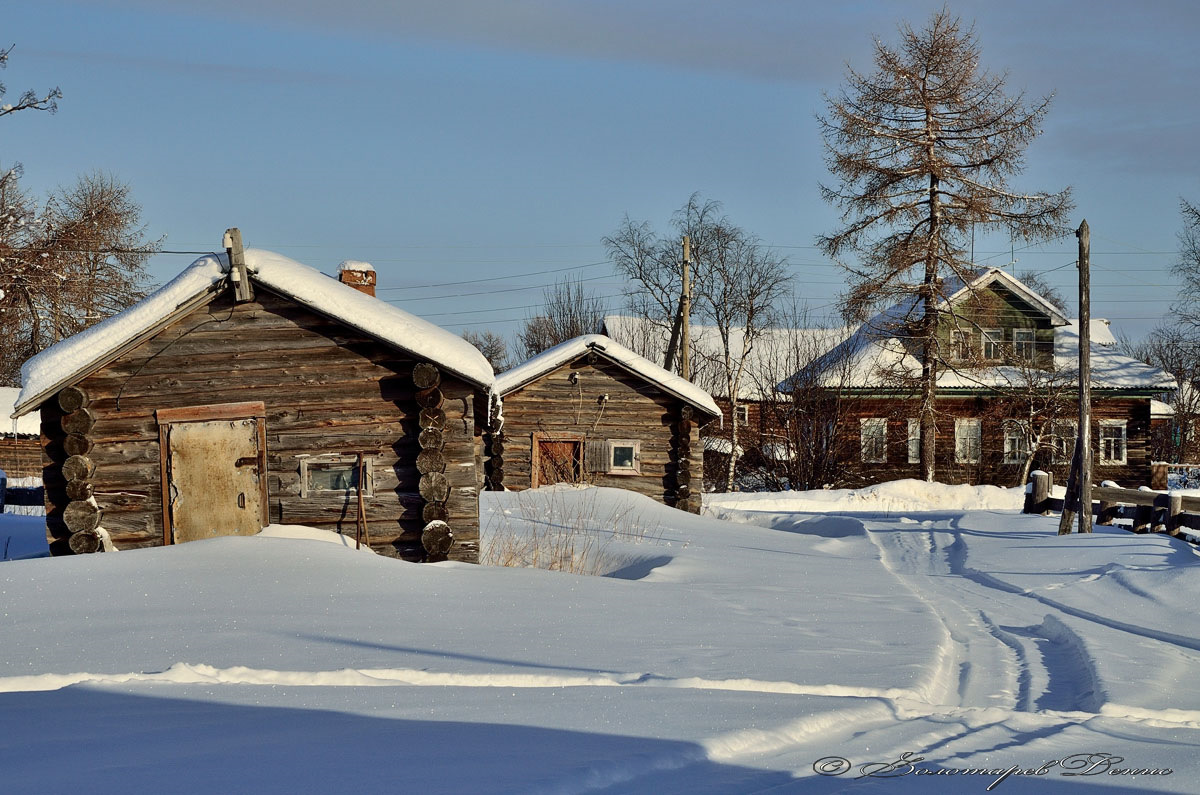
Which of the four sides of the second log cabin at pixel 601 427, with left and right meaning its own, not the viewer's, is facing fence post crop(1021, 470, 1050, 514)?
left

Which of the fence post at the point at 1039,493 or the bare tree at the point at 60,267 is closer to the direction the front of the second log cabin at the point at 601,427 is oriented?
the fence post

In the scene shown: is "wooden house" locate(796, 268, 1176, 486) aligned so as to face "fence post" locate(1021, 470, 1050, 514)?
yes

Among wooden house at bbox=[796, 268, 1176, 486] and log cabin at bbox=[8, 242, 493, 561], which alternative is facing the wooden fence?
the wooden house

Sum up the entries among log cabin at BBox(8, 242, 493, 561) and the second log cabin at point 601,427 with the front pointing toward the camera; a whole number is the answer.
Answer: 2

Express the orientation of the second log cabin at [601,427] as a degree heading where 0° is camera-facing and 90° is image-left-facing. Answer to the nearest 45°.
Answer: approximately 0°

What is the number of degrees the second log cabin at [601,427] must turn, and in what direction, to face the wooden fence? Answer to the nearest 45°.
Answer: approximately 45° to its left

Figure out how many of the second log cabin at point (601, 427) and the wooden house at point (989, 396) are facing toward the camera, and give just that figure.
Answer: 2

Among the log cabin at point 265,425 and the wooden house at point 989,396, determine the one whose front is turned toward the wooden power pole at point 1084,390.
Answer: the wooden house

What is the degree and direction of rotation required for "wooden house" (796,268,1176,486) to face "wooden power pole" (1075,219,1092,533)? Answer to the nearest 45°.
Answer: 0° — it already faces it
